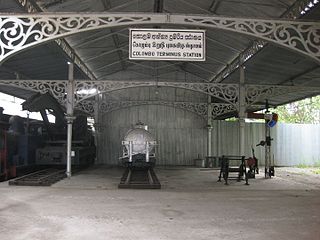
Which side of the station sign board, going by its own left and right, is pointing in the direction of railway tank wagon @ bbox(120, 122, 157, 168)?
back

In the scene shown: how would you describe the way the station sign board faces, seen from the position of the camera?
facing the viewer
